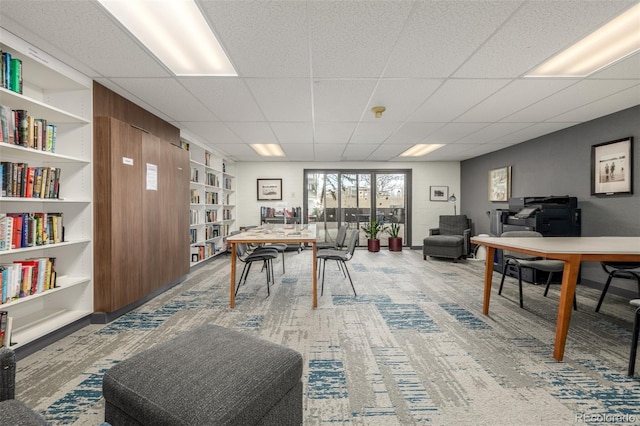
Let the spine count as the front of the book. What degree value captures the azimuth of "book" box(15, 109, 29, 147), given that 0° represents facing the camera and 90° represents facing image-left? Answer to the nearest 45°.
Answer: approximately 315°

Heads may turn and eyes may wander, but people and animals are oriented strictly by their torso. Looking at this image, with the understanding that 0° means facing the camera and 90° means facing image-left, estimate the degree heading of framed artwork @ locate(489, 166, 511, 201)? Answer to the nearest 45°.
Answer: approximately 45°

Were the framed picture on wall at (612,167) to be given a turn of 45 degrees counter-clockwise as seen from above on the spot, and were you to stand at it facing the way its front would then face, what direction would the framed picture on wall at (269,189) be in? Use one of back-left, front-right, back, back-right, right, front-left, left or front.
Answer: right

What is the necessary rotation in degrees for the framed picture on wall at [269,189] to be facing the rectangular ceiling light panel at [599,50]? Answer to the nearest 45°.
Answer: approximately 45° to its left

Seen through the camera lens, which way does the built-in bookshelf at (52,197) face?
facing the viewer and to the right of the viewer

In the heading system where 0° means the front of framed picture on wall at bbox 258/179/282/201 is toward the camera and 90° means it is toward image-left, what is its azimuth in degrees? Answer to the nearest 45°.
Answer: approximately 0°

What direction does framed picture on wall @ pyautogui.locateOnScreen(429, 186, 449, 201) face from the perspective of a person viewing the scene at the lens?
facing the viewer

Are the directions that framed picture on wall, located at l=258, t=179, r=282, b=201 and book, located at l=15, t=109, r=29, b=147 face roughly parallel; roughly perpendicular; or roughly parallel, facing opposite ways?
roughly perpendicular

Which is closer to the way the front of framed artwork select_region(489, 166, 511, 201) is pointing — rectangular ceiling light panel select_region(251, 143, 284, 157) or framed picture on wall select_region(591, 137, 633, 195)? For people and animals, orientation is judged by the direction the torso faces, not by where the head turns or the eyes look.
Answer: the rectangular ceiling light panel

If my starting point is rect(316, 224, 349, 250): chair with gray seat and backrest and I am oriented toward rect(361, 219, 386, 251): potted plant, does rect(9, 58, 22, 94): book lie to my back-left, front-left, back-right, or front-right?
back-left

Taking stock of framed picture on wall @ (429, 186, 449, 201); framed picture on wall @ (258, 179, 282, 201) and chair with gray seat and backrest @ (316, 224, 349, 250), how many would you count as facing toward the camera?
2

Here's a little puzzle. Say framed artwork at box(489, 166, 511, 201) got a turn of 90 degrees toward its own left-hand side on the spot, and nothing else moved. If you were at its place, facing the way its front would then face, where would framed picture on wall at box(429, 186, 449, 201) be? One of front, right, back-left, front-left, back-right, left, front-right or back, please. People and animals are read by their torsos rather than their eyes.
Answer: back
